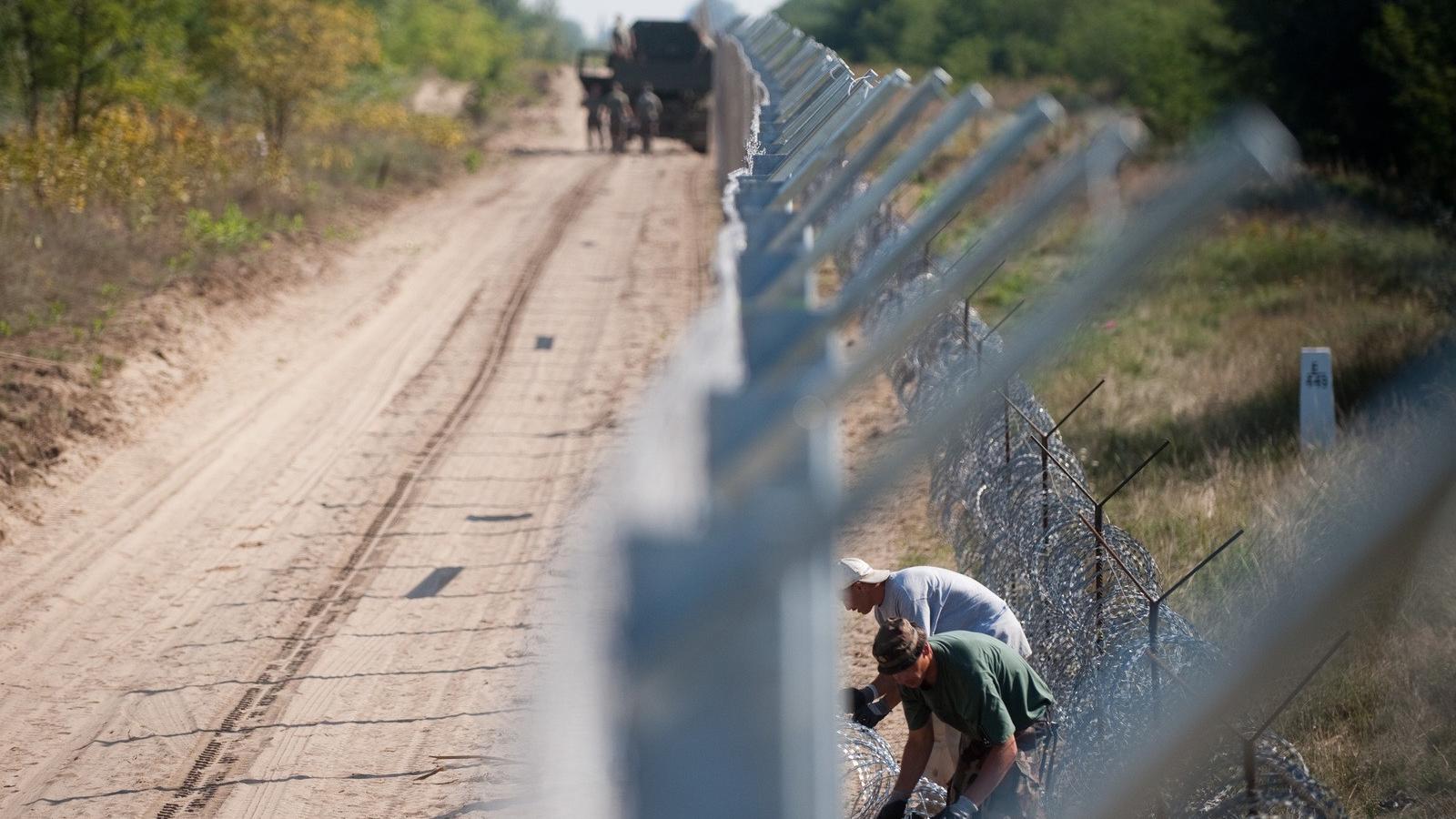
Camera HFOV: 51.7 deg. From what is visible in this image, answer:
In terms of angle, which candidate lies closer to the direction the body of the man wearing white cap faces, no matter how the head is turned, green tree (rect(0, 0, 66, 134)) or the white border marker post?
the green tree

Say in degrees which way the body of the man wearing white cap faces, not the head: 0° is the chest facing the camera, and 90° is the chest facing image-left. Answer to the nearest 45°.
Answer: approximately 90°

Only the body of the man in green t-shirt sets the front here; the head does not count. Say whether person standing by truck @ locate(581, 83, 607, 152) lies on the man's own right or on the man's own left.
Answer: on the man's own right

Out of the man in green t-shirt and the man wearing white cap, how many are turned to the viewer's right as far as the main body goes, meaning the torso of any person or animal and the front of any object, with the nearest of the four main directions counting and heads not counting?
0

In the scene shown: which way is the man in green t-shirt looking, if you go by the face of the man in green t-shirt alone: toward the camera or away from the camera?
toward the camera

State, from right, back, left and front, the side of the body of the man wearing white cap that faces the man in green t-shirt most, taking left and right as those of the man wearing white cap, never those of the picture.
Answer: left

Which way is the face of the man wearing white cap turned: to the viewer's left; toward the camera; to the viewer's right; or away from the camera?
to the viewer's left

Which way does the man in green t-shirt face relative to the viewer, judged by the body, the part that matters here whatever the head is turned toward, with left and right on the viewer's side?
facing the viewer and to the left of the viewer

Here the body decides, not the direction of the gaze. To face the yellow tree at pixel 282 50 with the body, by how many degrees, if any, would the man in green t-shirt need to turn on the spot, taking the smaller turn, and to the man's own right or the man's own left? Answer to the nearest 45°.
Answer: approximately 90° to the man's own right
